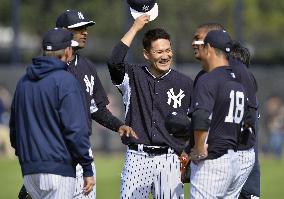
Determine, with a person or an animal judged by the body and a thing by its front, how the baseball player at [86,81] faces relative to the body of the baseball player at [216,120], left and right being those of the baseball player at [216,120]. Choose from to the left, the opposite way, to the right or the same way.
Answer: the opposite way

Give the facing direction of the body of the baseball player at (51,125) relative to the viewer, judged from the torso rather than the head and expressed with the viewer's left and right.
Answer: facing away from the viewer and to the right of the viewer

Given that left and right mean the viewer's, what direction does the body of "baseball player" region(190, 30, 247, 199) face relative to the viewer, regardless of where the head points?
facing away from the viewer and to the left of the viewer

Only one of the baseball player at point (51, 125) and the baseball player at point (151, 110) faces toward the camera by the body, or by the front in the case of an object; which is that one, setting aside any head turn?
the baseball player at point (151, 110)

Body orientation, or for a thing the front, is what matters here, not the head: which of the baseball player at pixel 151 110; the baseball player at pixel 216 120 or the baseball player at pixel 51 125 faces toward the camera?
the baseball player at pixel 151 110

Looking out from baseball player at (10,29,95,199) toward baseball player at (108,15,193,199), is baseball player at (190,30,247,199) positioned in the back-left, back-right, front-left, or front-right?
front-right

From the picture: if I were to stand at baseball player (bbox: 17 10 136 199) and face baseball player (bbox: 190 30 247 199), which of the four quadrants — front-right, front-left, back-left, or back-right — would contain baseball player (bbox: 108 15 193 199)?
front-left

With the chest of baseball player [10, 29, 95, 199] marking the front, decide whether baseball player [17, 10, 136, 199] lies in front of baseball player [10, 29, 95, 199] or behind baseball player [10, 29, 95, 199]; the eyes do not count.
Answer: in front

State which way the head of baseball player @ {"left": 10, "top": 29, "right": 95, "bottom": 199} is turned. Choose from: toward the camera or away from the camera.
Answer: away from the camera

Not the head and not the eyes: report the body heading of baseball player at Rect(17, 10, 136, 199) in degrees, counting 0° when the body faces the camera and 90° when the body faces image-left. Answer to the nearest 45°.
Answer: approximately 315°

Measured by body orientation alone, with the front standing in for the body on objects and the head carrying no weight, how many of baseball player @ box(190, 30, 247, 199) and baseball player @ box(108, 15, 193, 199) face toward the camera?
1

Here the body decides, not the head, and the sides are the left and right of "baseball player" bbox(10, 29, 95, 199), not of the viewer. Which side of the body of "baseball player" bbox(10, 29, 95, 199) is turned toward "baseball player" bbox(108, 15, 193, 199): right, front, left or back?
front

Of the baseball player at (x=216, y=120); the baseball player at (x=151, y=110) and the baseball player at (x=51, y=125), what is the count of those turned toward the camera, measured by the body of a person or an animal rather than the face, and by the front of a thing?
1

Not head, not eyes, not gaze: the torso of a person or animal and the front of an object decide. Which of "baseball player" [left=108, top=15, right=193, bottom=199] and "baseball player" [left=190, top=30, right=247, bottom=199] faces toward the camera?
"baseball player" [left=108, top=15, right=193, bottom=199]

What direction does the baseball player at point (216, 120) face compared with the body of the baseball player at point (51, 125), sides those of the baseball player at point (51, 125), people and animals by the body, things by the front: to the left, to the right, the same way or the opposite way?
to the left

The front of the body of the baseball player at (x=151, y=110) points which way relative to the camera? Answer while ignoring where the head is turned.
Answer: toward the camera

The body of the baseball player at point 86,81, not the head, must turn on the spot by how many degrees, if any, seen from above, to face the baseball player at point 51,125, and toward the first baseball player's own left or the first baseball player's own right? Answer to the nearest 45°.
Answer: approximately 45° to the first baseball player's own right
